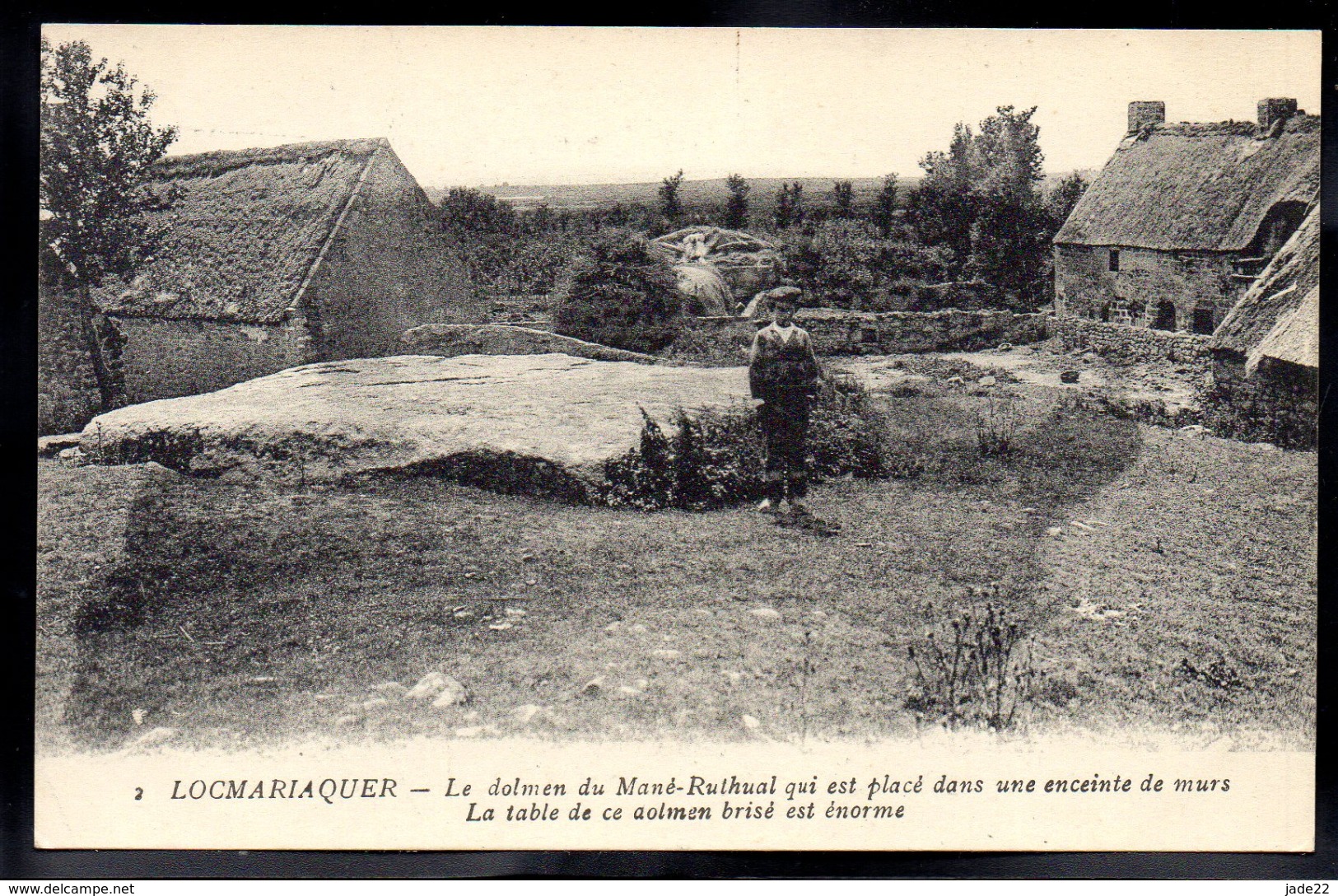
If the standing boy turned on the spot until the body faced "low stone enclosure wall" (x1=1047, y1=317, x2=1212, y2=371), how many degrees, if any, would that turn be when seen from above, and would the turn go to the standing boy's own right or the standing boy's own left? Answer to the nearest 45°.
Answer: approximately 90° to the standing boy's own left

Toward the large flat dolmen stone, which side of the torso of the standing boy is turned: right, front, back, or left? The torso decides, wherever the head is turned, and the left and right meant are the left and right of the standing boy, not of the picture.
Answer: right

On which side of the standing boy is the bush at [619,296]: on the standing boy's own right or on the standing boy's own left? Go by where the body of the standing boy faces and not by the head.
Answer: on the standing boy's own right

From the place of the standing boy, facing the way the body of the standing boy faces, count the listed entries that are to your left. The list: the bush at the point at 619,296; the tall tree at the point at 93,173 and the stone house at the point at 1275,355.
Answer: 1

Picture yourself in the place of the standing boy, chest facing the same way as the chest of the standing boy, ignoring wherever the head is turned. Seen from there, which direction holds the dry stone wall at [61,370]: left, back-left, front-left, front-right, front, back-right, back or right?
right

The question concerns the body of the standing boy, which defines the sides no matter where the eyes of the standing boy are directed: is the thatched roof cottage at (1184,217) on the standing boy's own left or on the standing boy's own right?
on the standing boy's own left

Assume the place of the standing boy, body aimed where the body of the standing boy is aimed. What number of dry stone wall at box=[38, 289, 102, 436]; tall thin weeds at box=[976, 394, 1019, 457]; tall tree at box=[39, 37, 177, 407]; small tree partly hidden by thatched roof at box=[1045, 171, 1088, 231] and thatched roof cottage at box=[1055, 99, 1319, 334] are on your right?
2

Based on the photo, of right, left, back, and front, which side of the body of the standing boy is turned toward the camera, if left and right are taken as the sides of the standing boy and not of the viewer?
front
